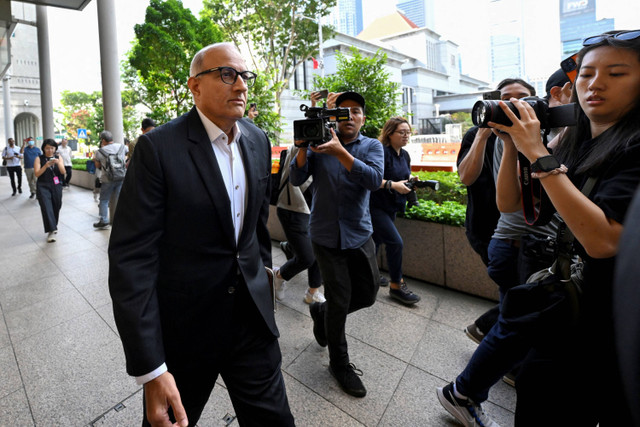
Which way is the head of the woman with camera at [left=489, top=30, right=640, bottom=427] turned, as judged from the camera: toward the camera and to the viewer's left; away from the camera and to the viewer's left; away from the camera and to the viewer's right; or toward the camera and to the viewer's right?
toward the camera and to the viewer's left

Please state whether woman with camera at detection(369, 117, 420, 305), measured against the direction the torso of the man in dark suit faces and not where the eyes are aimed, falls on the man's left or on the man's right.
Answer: on the man's left

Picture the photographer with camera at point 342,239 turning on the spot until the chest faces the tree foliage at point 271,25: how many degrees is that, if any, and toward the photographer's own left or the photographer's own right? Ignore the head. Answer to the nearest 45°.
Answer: approximately 135° to the photographer's own right

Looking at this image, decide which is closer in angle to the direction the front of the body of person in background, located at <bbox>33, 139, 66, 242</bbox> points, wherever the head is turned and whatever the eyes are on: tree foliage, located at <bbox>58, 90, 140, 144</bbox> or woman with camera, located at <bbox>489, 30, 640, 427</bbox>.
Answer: the woman with camera

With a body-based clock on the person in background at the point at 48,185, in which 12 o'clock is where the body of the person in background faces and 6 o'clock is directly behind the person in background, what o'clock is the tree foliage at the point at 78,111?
The tree foliage is roughly at 6 o'clock from the person in background.

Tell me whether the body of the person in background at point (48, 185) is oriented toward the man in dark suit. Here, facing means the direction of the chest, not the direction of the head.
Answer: yes

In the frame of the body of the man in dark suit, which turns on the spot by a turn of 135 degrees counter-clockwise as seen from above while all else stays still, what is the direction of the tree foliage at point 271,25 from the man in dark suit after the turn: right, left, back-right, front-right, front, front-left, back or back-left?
front

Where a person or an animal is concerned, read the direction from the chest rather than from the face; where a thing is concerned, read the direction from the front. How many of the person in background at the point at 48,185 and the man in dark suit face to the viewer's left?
0

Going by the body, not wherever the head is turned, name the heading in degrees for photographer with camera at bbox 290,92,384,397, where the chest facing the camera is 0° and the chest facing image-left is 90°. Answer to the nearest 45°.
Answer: approximately 45°

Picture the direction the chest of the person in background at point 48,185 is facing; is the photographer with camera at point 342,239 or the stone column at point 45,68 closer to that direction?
the photographer with camera

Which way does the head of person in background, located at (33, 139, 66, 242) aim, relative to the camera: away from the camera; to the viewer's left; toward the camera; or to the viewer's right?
toward the camera

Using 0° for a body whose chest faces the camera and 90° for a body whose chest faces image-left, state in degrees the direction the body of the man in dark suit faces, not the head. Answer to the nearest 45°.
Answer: approximately 315°

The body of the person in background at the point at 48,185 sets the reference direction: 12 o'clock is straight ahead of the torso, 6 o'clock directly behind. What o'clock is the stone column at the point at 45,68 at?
The stone column is roughly at 6 o'clock from the person in background.

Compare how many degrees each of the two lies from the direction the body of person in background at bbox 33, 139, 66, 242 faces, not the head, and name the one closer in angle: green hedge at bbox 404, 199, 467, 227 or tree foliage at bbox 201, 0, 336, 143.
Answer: the green hedge

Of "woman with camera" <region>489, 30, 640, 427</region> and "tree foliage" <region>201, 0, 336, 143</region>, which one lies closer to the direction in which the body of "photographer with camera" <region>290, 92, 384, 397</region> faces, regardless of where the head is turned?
the woman with camera

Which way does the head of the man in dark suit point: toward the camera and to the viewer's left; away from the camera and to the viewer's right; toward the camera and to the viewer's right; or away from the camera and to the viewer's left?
toward the camera and to the viewer's right

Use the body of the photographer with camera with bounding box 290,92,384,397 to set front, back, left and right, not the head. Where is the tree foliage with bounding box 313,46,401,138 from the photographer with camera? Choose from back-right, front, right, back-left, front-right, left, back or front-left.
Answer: back-right

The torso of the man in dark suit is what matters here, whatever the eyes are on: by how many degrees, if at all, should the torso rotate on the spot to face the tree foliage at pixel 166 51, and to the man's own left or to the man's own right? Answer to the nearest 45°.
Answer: approximately 135° to the man's own left
